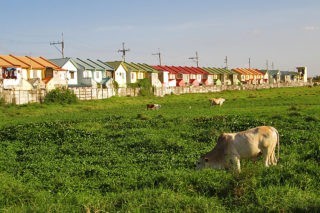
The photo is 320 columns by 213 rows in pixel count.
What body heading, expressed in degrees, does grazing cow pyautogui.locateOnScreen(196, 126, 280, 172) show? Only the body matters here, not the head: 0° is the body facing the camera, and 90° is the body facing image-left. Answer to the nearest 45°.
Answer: approximately 90°
